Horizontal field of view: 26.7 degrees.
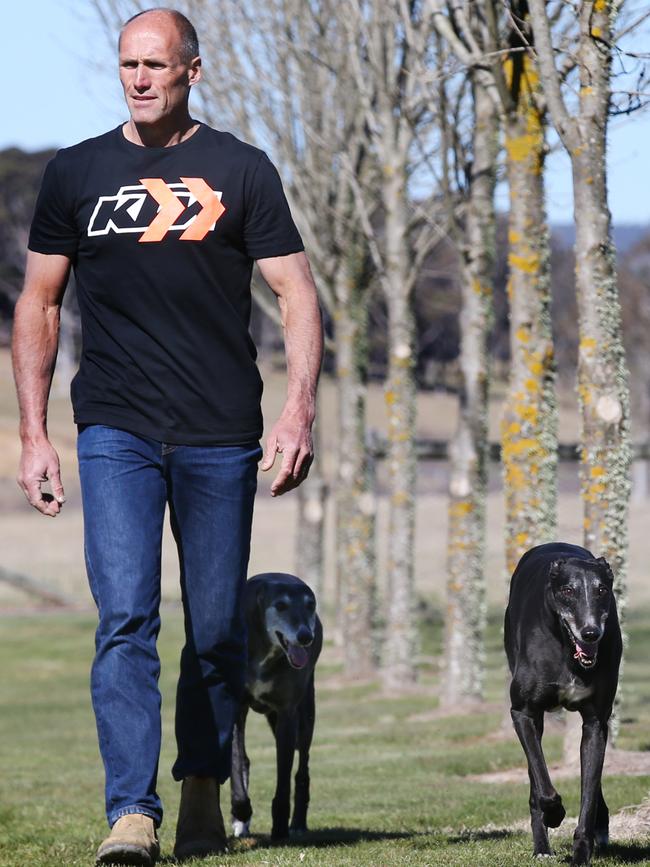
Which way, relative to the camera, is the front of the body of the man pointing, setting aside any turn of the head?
toward the camera

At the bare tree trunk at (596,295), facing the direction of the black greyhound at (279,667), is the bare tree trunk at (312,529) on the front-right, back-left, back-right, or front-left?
back-right

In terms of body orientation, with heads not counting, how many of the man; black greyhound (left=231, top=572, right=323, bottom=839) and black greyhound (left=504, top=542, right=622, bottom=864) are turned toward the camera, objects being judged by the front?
3

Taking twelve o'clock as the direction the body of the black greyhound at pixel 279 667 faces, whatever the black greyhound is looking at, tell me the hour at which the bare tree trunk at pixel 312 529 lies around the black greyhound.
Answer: The bare tree trunk is roughly at 6 o'clock from the black greyhound.

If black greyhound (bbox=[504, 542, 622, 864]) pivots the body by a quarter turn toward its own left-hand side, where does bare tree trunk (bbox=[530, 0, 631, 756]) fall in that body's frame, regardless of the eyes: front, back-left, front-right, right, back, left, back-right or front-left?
left

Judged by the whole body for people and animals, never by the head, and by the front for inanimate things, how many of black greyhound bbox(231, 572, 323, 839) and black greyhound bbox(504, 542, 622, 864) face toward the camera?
2

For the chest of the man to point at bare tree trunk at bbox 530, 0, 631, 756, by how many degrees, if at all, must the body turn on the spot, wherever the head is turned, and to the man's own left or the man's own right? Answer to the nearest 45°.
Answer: approximately 135° to the man's own left

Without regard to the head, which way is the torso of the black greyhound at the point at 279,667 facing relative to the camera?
toward the camera

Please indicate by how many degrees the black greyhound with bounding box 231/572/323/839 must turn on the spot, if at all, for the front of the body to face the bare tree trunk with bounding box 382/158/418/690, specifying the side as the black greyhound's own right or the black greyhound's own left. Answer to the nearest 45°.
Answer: approximately 180°

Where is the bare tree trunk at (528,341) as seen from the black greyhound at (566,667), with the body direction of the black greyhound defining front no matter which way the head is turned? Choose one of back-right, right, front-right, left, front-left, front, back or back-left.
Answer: back
